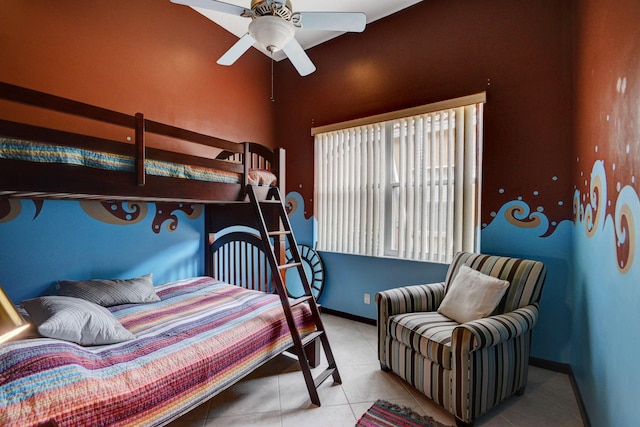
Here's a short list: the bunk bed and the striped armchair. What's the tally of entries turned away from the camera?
0

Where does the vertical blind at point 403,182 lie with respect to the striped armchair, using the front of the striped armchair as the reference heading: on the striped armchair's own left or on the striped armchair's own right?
on the striped armchair's own right

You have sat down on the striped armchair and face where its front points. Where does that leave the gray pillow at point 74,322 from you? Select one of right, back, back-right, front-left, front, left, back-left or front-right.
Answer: front

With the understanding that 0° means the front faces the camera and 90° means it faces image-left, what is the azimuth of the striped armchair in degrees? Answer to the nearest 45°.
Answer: approximately 45°

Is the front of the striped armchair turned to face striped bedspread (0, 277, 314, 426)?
yes

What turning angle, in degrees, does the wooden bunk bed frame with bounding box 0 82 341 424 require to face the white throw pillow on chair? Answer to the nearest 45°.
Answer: approximately 45° to its left

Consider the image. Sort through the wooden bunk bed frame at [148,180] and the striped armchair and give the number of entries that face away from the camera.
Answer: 0

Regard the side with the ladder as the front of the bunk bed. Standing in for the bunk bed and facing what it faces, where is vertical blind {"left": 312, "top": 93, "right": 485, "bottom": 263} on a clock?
The vertical blind is roughly at 10 o'clock from the bunk bed.

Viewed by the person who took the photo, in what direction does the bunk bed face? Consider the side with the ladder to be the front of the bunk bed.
facing the viewer and to the right of the viewer

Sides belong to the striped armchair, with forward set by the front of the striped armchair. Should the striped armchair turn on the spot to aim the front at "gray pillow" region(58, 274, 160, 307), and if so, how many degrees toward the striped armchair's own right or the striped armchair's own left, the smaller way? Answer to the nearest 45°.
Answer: approximately 45° to the striped armchair's own right

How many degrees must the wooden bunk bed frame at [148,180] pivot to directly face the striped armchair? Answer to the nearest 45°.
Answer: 0° — it already faces it

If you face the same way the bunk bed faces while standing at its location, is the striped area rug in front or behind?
in front
